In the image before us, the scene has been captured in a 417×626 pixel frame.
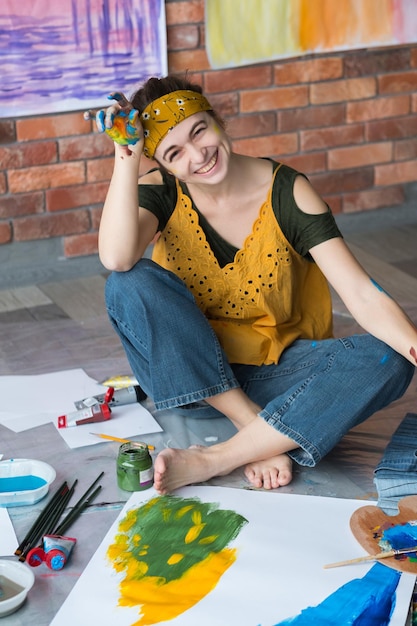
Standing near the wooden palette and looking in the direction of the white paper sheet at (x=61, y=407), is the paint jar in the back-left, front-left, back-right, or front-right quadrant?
front-left

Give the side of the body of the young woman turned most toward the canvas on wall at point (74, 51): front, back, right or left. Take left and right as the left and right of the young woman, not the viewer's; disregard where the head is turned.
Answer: back

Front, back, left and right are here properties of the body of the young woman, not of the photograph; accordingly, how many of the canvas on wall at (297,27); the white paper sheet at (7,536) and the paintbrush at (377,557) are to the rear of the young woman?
1

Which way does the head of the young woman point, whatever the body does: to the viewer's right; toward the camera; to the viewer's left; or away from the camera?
toward the camera

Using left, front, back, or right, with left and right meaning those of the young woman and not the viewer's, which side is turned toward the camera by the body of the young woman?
front

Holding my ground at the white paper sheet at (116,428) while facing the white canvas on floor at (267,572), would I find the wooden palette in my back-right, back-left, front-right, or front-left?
front-left

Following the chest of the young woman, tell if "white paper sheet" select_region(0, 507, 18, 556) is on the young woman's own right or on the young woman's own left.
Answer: on the young woman's own right
